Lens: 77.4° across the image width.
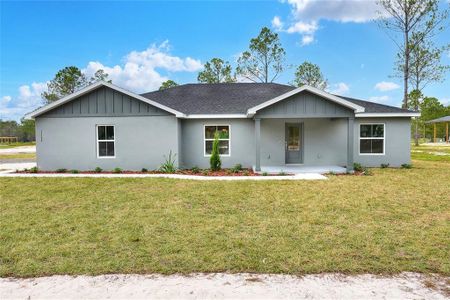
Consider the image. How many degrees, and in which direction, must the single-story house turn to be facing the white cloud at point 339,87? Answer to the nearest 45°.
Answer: approximately 135° to its left

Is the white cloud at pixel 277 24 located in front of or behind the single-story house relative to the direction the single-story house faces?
behind

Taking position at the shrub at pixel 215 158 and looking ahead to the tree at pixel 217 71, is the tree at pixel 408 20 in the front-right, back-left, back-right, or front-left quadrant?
front-right

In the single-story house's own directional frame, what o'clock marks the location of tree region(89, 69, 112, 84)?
The tree is roughly at 5 o'clock from the single-story house.

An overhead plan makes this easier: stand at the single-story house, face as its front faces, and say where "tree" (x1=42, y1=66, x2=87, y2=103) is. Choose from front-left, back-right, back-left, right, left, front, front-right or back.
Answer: back-right

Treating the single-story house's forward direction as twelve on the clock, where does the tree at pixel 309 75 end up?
The tree is roughly at 7 o'clock from the single-story house.

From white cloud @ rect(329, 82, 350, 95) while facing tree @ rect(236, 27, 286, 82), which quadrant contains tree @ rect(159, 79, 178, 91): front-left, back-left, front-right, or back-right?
front-right

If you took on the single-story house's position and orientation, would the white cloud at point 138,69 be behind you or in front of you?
behind

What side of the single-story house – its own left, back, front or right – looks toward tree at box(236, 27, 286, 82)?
back

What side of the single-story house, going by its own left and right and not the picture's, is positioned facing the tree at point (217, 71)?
back

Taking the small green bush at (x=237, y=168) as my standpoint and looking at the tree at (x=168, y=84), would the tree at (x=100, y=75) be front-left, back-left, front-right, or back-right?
front-left

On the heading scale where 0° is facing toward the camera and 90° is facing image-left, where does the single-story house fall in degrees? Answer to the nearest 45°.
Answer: approximately 0°
